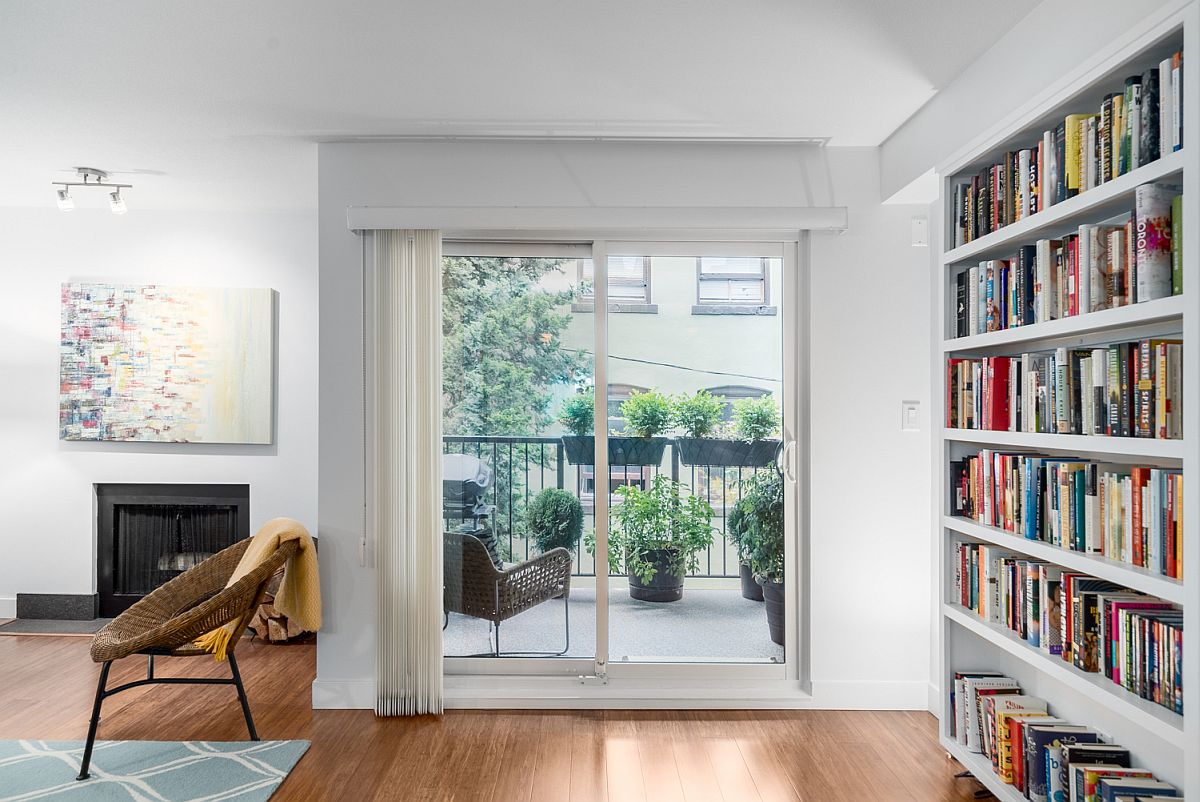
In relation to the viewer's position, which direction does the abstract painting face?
facing the viewer

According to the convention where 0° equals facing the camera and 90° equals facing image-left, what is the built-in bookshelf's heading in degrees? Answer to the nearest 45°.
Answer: approximately 45°

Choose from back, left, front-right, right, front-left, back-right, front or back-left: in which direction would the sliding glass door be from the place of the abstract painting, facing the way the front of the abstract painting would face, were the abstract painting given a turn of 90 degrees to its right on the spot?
back-left

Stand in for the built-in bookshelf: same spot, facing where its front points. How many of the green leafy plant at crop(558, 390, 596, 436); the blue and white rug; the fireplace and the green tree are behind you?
0

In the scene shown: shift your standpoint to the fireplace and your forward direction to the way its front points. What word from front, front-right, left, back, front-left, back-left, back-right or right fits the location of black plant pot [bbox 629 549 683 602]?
front-left

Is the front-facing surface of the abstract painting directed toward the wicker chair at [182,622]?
yes

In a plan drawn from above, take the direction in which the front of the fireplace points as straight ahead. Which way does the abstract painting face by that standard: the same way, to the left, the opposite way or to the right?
the same way

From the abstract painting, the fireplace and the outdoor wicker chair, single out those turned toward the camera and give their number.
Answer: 2

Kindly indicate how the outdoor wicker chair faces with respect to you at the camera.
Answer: facing away from the viewer and to the right of the viewer

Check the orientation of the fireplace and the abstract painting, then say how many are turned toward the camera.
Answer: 2

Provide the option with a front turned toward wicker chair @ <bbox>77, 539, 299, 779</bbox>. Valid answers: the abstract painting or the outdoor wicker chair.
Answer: the abstract painting

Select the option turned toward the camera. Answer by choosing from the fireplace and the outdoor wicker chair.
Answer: the fireplace
